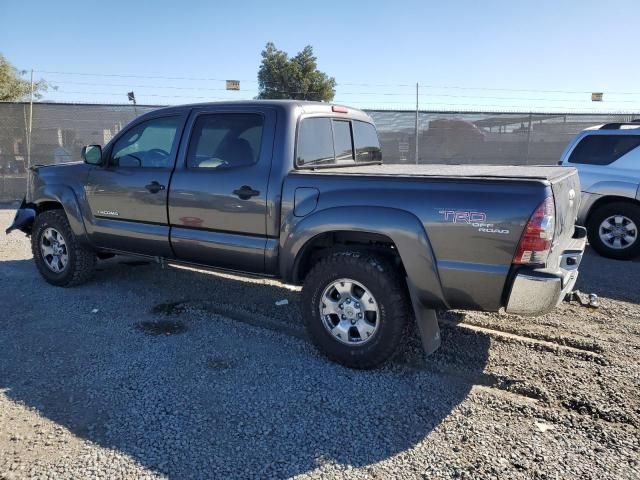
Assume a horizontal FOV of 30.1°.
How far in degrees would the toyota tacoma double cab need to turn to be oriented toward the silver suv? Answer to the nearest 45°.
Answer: approximately 90° to its right

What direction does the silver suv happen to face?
to the viewer's right

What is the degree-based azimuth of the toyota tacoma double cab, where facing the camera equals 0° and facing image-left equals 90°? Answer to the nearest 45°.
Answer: approximately 135°

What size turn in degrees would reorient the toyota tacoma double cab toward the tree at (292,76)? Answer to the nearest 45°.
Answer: approximately 45° to its right

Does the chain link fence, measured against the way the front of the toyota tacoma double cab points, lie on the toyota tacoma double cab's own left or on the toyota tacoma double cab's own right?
on the toyota tacoma double cab's own right

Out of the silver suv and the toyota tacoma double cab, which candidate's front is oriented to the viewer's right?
the silver suv
